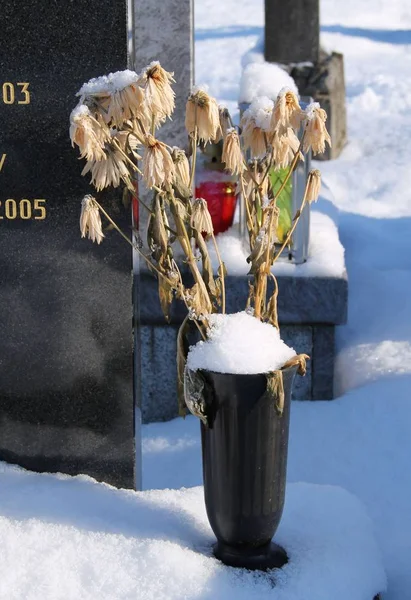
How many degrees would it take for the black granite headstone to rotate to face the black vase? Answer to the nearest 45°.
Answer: approximately 45° to its left

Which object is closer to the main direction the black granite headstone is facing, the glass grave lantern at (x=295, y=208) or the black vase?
the black vase

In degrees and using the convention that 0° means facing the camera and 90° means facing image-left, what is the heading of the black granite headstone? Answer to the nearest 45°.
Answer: approximately 0°

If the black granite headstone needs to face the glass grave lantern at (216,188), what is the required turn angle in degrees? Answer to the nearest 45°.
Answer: approximately 135° to its left

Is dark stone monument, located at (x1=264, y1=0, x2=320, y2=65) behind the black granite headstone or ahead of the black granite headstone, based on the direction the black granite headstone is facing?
behind

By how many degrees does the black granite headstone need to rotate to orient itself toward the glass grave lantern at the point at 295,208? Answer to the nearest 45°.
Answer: approximately 135° to its left

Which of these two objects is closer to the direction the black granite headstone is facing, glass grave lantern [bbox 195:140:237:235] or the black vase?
the black vase

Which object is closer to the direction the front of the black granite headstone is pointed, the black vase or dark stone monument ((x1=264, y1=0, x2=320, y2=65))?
the black vase
